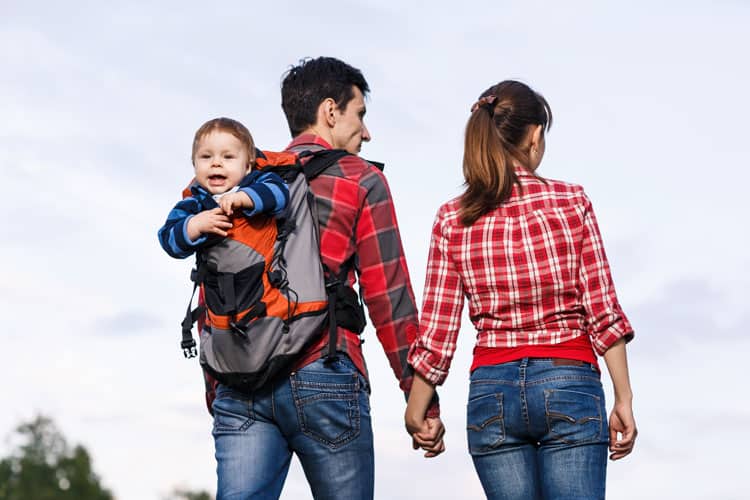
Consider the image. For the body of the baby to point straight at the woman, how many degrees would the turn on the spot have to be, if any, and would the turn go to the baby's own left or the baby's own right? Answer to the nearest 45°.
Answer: approximately 90° to the baby's own left

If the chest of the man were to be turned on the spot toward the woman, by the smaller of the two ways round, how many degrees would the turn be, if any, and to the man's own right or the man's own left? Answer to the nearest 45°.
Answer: approximately 45° to the man's own right

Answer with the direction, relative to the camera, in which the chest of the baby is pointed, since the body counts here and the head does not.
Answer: toward the camera

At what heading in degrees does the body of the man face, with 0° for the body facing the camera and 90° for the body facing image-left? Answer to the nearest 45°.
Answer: approximately 225°
